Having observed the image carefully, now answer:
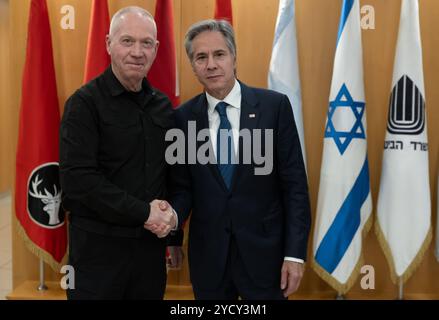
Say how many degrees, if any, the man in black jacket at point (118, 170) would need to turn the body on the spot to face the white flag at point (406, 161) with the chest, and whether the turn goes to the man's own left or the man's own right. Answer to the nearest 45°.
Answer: approximately 90° to the man's own left

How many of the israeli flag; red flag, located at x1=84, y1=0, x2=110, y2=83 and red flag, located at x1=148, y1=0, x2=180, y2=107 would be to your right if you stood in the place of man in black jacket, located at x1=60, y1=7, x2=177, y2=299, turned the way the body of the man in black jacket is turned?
0

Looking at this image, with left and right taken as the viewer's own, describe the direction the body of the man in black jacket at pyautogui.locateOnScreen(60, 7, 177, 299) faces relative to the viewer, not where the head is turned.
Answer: facing the viewer and to the right of the viewer

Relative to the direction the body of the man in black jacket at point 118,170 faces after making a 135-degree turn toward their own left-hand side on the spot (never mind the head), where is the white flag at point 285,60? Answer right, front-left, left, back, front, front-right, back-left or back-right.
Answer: front-right

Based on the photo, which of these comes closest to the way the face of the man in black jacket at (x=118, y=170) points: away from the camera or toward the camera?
toward the camera

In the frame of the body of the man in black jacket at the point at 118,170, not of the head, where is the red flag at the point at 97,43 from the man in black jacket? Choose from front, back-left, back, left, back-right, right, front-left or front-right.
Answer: back-left

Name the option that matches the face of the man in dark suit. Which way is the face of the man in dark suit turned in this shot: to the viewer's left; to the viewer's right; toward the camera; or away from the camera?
toward the camera

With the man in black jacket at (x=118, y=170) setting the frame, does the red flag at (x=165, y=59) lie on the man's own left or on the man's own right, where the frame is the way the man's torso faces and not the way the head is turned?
on the man's own left

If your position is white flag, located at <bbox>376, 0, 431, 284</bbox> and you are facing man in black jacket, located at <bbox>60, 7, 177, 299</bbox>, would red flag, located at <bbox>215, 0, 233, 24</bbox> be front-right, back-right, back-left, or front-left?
front-right

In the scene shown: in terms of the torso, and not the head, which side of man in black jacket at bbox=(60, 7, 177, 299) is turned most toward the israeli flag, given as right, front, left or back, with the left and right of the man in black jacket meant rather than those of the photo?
left

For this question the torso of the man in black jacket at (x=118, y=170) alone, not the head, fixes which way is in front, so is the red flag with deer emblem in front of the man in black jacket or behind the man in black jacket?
behind

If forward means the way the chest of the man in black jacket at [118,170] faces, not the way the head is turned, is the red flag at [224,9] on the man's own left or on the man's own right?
on the man's own left
